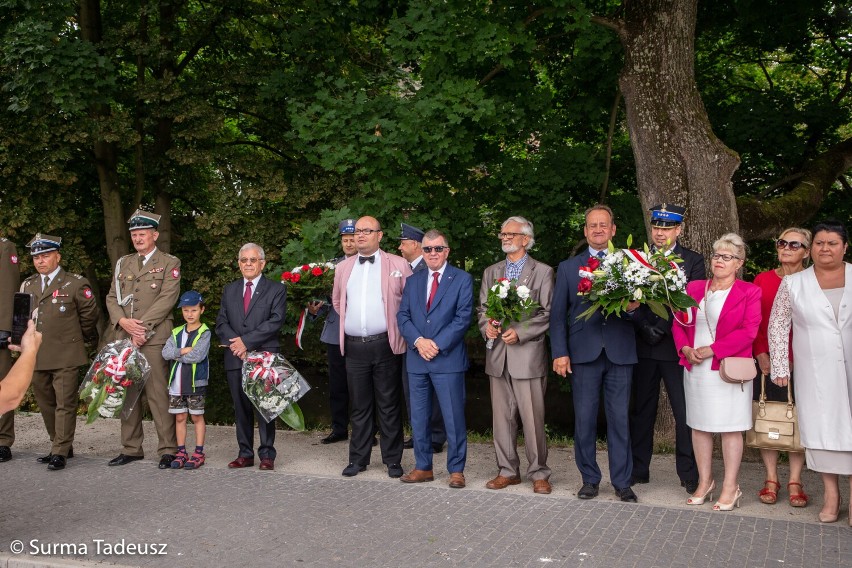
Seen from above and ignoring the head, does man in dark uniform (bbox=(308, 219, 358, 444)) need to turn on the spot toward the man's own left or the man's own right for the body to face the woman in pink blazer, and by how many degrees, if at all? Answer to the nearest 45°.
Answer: approximately 90° to the man's own left

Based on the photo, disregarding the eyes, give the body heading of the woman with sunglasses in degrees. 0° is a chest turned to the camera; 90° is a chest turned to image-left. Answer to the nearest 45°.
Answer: approximately 0°

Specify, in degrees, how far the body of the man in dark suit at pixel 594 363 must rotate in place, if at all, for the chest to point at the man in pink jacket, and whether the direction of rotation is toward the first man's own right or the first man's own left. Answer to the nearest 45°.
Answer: approximately 90° to the first man's own right

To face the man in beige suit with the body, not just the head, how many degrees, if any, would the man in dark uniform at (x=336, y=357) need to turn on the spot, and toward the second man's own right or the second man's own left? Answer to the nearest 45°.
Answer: approximately 90° to the second man's own left

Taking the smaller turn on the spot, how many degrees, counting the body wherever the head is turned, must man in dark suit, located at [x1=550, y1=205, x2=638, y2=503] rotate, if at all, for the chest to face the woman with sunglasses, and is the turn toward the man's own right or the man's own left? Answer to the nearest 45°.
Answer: approximately 90° to the man's own left
